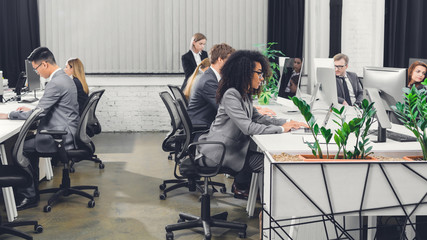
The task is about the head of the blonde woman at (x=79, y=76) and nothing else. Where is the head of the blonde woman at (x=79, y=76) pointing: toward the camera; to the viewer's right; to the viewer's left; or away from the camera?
to the viewer's left

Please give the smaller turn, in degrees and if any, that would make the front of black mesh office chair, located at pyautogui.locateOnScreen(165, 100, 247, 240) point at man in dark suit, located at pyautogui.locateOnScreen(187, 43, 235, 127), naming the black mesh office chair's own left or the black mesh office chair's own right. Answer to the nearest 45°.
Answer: approximately 90° to the black mesh office chair's own left

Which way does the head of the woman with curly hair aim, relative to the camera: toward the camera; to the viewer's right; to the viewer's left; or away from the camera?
to the viewer's right

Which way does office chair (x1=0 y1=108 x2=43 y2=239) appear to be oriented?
to the viewer's left

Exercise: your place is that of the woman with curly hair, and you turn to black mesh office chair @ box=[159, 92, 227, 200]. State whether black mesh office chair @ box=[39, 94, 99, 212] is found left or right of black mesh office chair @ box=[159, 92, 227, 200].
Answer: left

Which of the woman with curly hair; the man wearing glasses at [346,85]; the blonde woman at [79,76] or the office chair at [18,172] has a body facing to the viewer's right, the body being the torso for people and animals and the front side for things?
the woman with curly hair

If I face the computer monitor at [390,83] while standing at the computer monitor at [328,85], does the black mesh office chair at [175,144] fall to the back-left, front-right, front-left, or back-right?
back-right

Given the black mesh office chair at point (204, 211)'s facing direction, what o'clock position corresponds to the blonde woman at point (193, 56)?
The blonde woman is roughly at 9 o'clock from the black mesh office chair.

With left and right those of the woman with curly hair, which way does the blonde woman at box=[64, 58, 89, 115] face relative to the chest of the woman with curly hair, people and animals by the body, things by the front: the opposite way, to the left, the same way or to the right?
the opposite way

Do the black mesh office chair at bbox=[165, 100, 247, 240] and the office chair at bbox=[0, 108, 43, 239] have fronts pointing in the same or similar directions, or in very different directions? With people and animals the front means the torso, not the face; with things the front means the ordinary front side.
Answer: very different directions

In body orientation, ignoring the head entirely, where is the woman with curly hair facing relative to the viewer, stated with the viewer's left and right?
facing to the right of the viewer

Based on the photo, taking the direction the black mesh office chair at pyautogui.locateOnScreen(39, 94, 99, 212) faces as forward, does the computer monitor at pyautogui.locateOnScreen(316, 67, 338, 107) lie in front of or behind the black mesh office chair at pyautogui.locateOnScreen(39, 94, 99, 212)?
behind

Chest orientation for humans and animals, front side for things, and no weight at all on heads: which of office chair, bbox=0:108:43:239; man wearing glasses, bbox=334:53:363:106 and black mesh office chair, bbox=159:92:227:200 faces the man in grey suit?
the man wearing glasses

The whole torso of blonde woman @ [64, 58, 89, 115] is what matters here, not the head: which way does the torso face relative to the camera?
to the viewer's left

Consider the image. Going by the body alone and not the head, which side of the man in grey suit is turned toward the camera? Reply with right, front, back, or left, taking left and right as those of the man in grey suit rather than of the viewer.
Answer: left

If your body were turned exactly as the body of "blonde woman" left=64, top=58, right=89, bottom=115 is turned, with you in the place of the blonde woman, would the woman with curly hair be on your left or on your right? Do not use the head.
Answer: on your left
